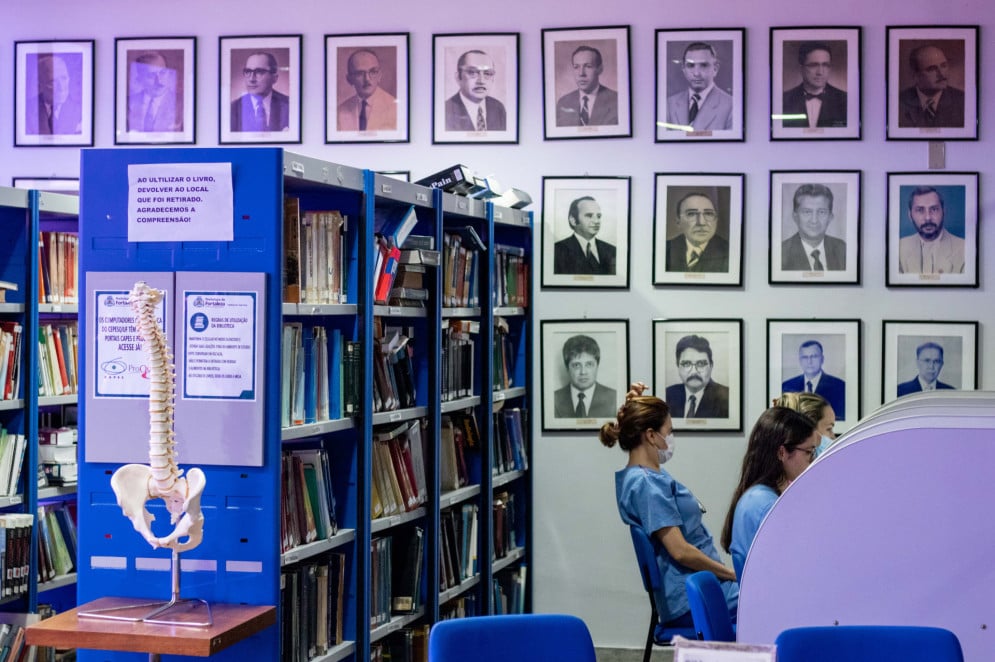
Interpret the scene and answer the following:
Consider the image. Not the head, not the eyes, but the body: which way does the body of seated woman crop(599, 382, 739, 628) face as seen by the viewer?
to the viewer's right

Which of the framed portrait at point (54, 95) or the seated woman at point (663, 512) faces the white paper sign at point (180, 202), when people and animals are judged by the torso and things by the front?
the framed portrait

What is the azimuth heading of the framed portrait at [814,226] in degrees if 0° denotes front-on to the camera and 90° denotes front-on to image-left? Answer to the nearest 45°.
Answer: approximately 0°

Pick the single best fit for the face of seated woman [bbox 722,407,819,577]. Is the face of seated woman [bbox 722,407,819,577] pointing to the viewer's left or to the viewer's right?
to the viewer's right

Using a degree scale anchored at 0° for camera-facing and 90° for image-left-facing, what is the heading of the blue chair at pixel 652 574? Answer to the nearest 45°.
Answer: approximately 270°

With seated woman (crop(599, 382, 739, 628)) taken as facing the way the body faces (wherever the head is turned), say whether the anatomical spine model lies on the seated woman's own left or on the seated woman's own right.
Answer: on the seated woman's own right

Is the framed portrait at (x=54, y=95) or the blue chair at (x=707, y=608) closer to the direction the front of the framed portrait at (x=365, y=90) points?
the blue chair
